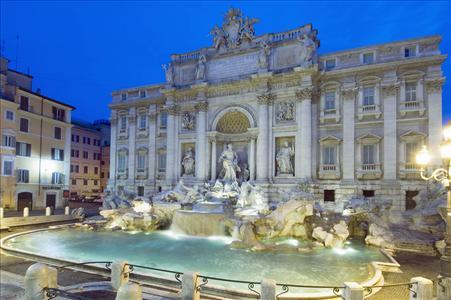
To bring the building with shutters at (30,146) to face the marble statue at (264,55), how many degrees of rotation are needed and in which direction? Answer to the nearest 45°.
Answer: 0° — it already faces it

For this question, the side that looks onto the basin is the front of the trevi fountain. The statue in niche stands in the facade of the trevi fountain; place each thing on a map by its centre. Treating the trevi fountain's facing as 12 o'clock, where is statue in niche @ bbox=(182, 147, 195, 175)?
The statue in niche is roughly at 4 o'clock from the trevi fountain.

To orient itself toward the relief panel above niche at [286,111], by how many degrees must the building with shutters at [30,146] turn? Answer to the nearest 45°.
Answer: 0° — it already faces it

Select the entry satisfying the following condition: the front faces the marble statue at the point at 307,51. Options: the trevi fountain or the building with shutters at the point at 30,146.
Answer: the building with shutters

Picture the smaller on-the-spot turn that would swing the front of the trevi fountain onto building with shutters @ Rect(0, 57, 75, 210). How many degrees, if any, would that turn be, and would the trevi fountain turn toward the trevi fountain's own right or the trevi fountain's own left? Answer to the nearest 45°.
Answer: approximately 90° to the trevi fountain's own right

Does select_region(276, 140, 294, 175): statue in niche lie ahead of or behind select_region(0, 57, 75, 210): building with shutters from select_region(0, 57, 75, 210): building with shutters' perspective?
ahead

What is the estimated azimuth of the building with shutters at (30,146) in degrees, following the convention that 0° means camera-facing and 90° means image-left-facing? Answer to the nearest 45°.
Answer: approximately 315°

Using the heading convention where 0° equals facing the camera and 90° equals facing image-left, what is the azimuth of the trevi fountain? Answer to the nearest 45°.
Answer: approximately 45°
